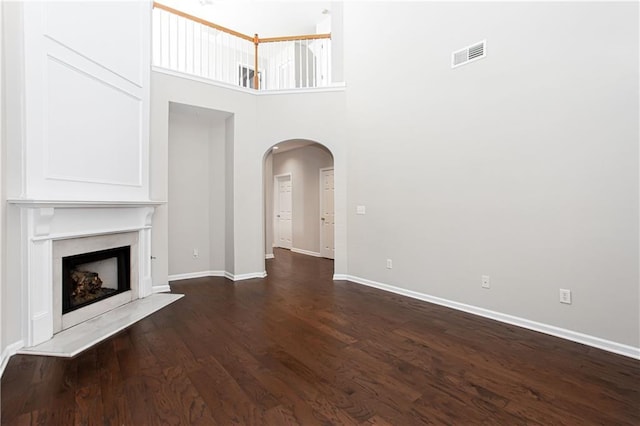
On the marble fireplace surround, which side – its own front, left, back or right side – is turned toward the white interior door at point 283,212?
left

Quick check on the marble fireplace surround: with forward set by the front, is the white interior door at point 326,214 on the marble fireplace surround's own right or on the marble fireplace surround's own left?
on the marble fireplace surround's own left

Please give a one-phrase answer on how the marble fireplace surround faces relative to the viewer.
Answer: facing the viewer and to the right of the viewer
